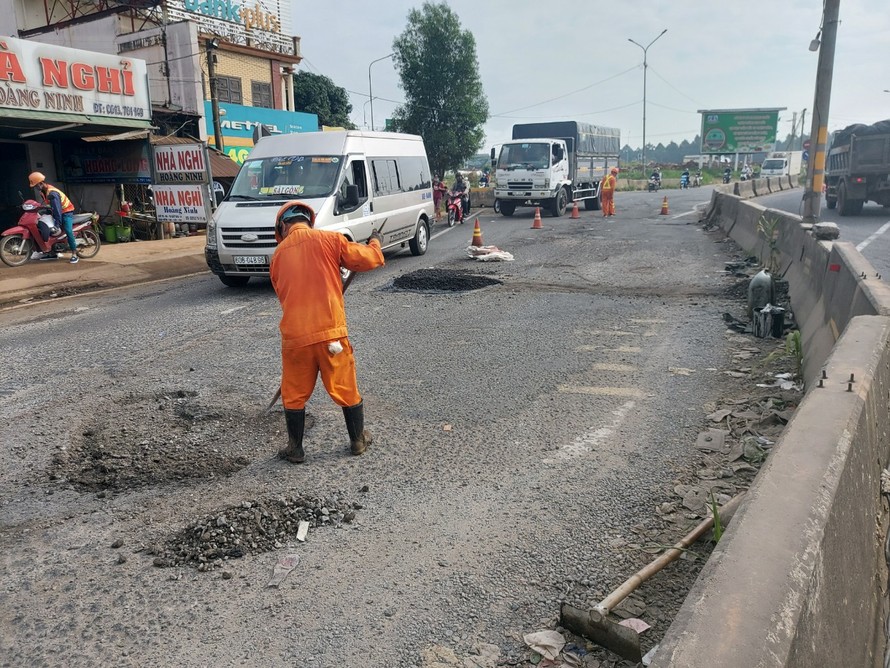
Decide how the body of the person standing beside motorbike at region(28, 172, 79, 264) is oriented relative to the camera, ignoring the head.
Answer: to the viewer's left

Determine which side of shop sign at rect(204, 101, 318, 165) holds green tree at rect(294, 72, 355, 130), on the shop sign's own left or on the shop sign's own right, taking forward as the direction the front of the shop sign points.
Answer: on the shop sign's own left

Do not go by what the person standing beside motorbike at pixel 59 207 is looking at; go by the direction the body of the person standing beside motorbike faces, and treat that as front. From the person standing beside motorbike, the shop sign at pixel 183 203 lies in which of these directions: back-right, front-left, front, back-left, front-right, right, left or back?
back

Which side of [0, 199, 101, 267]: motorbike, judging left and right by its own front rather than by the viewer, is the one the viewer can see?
left

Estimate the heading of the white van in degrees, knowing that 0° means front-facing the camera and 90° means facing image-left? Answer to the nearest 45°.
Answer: approximately 45°

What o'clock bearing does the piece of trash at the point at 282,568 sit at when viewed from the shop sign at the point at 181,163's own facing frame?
The piece of trash is roughly at 12 o'clock from the shop sign.

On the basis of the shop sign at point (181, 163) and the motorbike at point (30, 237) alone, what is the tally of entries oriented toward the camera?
1

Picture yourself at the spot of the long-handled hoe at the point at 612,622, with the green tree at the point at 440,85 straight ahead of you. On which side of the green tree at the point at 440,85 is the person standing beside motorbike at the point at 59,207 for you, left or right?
left
